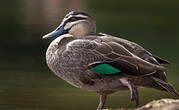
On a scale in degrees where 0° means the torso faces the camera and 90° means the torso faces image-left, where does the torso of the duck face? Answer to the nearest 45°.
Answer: approximately 90°
